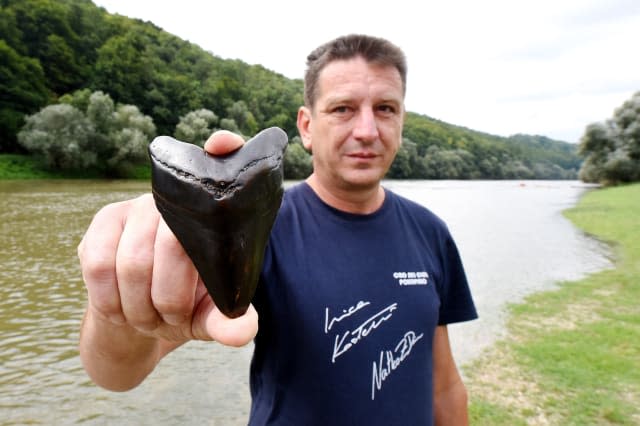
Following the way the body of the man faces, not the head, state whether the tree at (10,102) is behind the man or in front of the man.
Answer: behind

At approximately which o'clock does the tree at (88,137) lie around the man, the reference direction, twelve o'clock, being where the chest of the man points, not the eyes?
The tree is roughly at 5 o'clock from the man.

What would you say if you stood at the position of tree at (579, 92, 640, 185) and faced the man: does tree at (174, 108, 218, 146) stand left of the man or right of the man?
right

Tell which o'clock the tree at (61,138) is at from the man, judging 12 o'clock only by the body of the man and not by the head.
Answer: The tree is roughly at 5 o'clock from the man.

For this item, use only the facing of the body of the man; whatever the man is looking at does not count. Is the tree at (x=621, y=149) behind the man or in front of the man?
behind

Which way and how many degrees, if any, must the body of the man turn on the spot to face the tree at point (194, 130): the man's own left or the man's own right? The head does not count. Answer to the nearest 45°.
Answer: approximately 180°

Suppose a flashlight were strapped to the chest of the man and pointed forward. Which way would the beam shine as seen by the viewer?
toward the camera

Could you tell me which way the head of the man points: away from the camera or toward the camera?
toward the camera

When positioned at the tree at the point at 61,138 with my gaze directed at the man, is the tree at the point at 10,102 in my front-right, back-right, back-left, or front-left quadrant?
back-right
